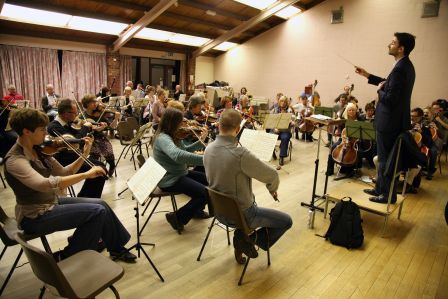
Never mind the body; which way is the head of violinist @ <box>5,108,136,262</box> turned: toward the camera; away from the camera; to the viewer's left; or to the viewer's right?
to the viewer's right

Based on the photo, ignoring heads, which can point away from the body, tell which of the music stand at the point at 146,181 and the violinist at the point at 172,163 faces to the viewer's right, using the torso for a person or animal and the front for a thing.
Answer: the violinist

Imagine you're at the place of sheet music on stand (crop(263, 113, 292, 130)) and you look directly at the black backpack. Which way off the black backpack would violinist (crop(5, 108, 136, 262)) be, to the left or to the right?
right

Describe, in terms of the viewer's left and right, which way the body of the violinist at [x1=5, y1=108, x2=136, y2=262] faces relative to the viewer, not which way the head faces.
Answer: facing to the right of the viewer

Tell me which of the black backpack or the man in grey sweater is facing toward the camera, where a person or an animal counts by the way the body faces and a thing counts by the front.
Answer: the black backpack

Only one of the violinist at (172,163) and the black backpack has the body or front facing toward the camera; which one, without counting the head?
the black backpack

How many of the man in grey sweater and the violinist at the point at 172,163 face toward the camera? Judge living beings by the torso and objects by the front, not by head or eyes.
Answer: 0

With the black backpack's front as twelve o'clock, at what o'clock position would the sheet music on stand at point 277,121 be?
The sheet music on stand is roughly at 5 o'clock from the black backpack.

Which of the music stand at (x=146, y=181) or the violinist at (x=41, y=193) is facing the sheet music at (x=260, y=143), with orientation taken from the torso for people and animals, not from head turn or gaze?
the violinist

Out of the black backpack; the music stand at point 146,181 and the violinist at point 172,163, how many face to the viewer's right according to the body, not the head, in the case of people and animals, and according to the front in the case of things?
1

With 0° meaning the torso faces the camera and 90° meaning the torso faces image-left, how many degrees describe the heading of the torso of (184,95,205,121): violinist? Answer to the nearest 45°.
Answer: approximately 315°

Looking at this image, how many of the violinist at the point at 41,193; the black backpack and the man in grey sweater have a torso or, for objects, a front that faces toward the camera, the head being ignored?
1

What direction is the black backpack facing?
toward the camera

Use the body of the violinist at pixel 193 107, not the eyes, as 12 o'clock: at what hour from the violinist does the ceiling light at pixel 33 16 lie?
The ceiling light is roughly at 6 o'clock from the violinist.

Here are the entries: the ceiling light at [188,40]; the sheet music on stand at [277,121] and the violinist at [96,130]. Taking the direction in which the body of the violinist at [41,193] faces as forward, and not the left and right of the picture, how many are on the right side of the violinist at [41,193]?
0

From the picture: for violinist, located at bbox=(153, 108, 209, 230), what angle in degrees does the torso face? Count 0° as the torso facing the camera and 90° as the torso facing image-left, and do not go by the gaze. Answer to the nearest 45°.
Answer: approximately 270°

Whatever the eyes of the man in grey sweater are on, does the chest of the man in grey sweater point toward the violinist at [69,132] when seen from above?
no

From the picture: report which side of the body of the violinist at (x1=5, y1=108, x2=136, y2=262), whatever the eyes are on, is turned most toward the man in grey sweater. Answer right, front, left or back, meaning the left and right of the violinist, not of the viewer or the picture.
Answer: front
